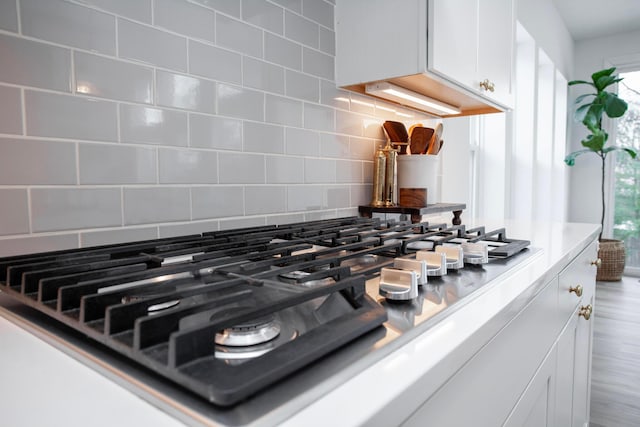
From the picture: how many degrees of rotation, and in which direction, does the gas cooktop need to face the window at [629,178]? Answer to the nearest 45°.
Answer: approximately 90° to its left

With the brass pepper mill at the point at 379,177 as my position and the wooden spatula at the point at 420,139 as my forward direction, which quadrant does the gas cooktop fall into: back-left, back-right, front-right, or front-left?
back-right

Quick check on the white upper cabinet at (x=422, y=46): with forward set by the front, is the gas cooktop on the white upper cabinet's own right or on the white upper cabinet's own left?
on the white upper cabinet's own right

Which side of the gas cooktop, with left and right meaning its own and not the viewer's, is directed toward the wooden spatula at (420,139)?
left

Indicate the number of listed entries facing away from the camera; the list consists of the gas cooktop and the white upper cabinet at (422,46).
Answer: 0

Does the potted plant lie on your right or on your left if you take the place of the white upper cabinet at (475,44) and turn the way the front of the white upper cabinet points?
on your left

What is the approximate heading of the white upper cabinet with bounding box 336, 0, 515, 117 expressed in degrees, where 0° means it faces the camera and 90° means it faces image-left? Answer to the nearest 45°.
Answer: approximately 315°

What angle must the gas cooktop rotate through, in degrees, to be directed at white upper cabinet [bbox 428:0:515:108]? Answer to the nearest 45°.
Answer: approximately 90° to its left
